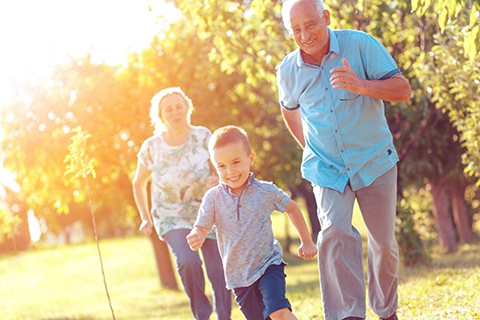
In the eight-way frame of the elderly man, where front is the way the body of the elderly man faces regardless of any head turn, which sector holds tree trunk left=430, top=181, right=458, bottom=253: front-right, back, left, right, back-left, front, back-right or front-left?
back

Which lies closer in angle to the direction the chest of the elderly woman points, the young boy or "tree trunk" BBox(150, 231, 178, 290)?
the young boy

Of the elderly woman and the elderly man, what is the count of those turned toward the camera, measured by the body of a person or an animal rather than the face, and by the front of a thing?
2

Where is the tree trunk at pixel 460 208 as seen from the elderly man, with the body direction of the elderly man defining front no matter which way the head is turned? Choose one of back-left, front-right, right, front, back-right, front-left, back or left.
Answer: back

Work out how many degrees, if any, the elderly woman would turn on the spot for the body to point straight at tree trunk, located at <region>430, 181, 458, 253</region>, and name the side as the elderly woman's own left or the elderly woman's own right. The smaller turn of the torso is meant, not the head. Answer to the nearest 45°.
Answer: approximately 135° to the elderly woman's own left

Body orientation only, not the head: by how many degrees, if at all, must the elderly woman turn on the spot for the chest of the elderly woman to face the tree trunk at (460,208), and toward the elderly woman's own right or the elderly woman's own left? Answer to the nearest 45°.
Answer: approximately 135° to the elderly woman's own left

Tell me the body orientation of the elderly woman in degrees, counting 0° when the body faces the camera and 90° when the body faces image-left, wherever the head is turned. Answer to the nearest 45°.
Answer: approximately 0°

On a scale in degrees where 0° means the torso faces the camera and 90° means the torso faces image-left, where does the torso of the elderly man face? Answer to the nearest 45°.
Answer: approximately 0°
